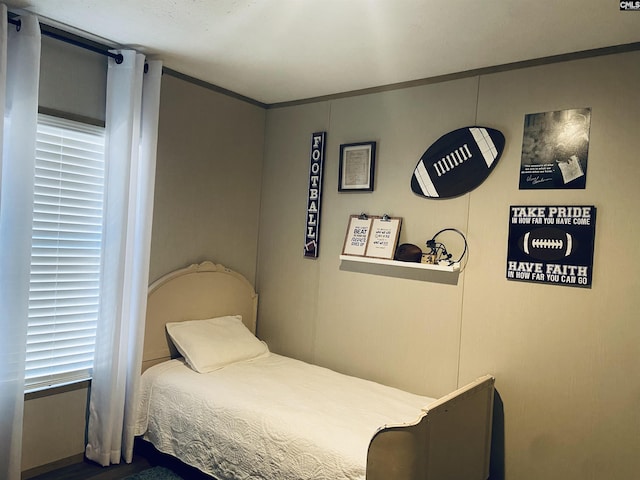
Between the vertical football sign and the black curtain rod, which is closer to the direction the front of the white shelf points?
the black curtain rod

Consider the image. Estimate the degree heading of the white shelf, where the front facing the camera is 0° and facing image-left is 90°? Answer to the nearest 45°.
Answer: approximately 45°

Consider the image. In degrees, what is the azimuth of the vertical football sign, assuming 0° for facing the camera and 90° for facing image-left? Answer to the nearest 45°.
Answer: approximately 45°

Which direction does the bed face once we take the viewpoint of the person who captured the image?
facing the viewer and to the right of the viewer

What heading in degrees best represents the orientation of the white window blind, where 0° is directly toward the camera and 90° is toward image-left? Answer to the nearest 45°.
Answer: approximately 315°

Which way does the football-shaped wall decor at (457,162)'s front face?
toward the camera

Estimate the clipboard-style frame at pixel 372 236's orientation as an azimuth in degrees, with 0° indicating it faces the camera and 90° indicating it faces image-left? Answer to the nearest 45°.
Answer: approximately 45°

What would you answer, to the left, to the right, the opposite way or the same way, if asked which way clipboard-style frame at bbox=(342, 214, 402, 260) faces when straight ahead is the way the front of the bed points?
to the right

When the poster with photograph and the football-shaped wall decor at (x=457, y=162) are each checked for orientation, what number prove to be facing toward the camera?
2

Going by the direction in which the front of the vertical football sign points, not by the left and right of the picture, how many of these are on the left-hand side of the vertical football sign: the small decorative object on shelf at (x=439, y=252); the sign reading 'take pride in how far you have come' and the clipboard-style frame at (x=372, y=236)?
3

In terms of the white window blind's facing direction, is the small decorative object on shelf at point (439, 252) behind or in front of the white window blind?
in front

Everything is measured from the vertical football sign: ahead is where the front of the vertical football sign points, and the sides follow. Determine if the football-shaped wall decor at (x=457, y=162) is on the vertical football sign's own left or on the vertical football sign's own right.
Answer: on the vertical football sign's own left

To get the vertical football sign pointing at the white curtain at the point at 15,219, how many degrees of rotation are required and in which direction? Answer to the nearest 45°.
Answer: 0° — it already faces it
